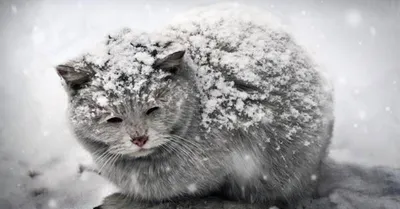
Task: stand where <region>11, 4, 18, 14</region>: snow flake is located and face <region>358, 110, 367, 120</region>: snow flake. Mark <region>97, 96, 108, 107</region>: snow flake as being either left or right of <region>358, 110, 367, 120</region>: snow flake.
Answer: right

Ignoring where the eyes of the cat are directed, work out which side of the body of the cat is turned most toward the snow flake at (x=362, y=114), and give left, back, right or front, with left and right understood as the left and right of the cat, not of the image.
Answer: back

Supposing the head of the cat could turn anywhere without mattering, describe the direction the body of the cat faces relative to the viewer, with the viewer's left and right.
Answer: facing the viewer and to the left of the viewer

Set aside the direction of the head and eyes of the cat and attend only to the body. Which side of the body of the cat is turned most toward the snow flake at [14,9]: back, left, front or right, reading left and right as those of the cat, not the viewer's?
right

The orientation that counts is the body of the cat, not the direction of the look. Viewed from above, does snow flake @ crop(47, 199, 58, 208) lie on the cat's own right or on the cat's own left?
on the cat's own right
